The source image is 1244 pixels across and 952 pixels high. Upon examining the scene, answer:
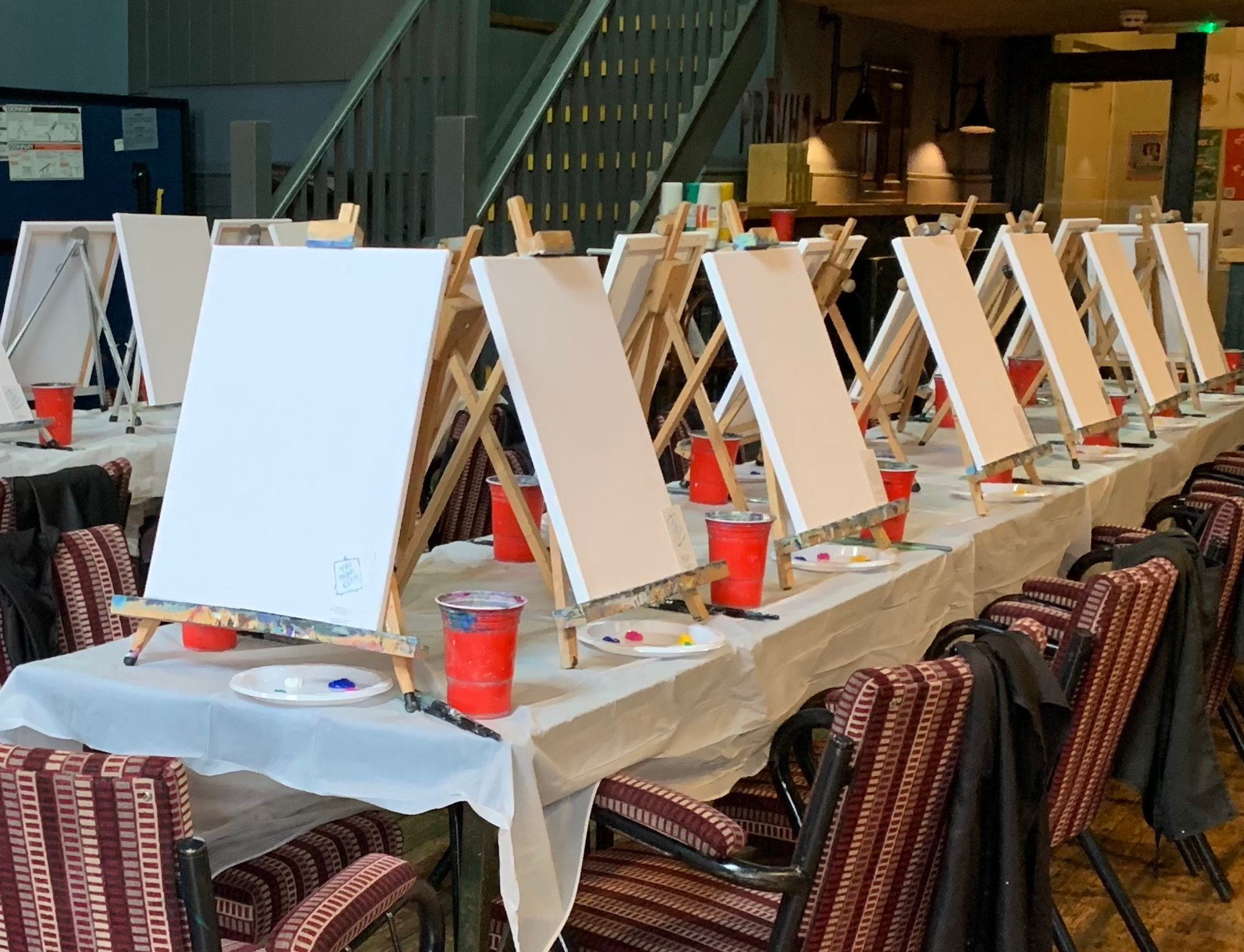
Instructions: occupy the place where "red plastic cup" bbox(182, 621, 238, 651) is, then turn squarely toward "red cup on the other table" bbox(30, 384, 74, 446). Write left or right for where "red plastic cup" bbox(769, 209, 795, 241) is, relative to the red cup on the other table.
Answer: right

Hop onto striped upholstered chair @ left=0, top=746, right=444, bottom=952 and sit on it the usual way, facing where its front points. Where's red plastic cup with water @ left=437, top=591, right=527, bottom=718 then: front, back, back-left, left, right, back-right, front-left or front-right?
front

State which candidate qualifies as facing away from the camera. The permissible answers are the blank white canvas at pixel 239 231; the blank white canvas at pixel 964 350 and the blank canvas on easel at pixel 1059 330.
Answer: the blank white canvas at pixel 239 231

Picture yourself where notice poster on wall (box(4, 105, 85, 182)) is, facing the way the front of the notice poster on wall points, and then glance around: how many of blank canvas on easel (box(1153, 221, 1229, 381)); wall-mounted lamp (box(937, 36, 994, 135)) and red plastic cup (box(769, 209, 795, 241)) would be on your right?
0

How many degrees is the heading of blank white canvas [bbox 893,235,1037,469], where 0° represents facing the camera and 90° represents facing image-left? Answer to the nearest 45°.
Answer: approximately 315°

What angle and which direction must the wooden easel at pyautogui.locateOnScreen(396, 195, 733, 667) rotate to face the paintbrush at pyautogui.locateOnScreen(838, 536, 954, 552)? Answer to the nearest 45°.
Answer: approximately 90° to its left

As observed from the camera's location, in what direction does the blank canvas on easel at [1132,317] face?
facing the viewer and to the right of the viewer

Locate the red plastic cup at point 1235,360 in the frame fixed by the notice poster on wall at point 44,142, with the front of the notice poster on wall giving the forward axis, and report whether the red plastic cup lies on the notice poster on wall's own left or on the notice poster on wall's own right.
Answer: on the notice poster on wall's own left

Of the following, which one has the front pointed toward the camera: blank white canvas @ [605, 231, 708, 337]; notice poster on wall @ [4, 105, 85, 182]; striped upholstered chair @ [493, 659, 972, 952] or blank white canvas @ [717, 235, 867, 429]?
the notice poster on wall

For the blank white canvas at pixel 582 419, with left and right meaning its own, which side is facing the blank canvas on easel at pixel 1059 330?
left

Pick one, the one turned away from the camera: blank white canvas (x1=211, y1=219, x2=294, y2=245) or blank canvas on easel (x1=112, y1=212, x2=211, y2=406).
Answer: the blank white canvas

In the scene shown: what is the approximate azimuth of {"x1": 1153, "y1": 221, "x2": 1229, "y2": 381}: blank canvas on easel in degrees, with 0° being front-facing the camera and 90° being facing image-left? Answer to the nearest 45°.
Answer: approximately 315°

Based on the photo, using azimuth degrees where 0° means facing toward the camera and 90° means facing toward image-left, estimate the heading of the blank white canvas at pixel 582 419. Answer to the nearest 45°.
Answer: approximately 315°

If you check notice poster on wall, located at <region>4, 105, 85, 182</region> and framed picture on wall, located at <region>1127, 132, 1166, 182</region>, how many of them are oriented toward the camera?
2

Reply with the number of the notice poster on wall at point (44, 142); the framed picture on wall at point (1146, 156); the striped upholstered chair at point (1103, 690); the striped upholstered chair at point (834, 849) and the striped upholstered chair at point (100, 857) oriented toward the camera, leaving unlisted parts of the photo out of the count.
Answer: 2

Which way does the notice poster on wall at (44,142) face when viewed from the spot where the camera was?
facing the viewer

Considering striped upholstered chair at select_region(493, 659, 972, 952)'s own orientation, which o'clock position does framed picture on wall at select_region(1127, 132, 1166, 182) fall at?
The framed picture on wall is roughly at 2 o'clock from the striped upholstered chair.
